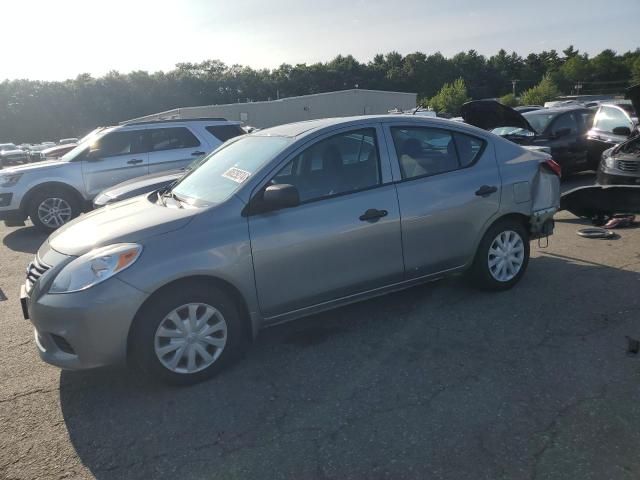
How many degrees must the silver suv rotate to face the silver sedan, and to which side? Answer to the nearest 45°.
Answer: approximately 90° to its left

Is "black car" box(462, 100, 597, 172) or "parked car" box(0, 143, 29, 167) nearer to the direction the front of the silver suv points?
the parked car

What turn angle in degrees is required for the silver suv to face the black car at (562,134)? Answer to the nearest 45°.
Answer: approximately 180°

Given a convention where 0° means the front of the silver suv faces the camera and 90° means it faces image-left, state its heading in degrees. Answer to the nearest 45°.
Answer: approximately 90°

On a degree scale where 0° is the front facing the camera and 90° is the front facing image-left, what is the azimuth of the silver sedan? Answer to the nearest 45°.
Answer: approximately 45°

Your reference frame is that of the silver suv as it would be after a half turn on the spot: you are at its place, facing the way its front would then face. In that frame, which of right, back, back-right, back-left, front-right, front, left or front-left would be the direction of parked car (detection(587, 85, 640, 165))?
front

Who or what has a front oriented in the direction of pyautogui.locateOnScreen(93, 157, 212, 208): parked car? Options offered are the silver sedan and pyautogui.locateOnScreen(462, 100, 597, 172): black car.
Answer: the black car

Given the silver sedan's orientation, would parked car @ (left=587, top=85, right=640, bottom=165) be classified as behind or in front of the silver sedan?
behind

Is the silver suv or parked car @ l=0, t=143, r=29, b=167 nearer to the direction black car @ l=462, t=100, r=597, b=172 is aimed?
the silver suv

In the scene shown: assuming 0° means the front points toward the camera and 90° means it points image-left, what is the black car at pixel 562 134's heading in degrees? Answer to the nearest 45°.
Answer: approximately 45°
